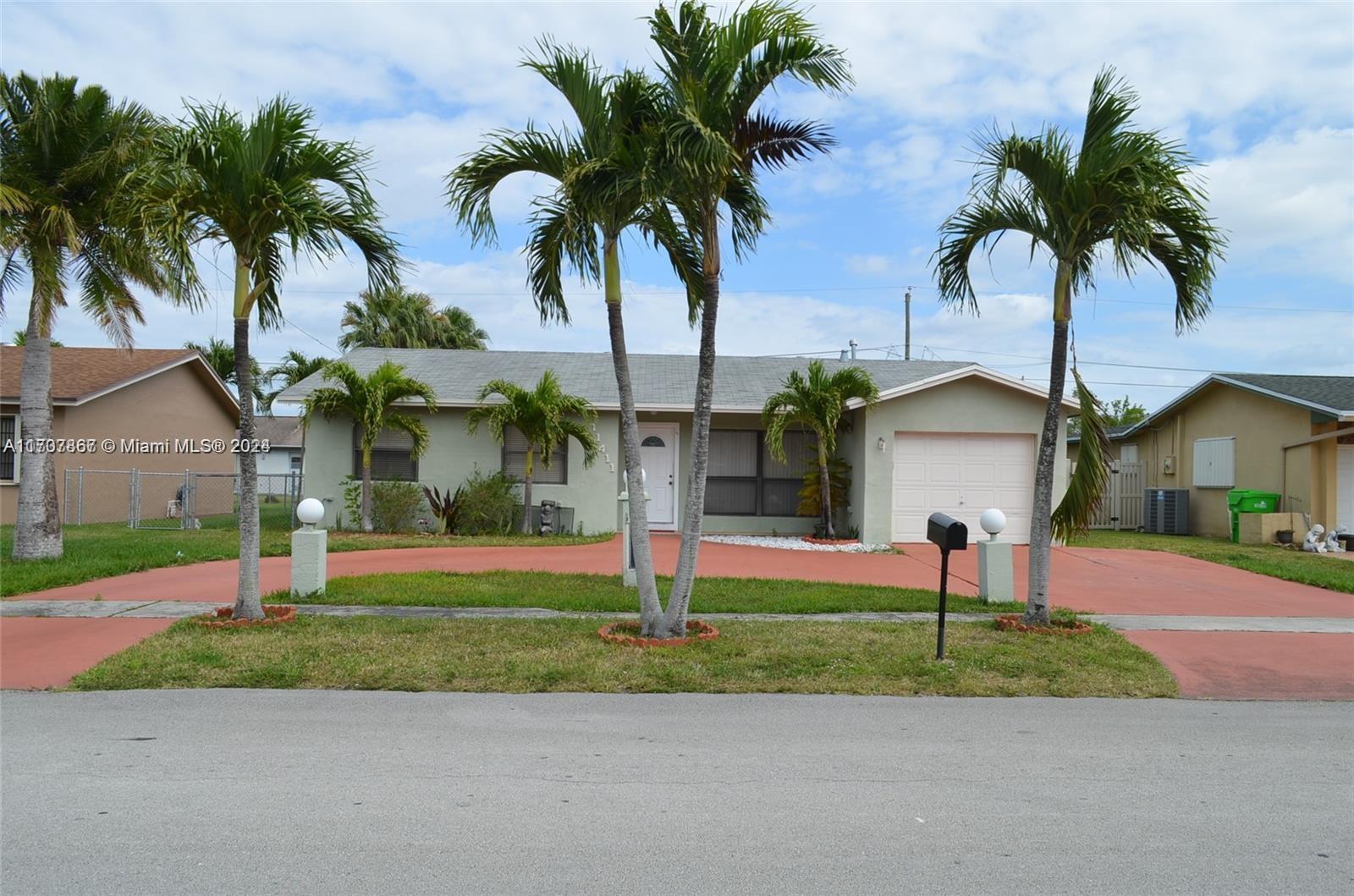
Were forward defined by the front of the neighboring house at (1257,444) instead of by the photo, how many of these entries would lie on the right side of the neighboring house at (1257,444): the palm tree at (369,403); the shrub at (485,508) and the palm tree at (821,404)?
3

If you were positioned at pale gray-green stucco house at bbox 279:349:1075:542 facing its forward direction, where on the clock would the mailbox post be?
The mailbox post is roughly at 12 o'clock from the pale gray-green stucco house.

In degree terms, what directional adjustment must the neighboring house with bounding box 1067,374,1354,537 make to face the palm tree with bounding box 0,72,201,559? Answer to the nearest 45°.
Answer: approximately 90° to its right

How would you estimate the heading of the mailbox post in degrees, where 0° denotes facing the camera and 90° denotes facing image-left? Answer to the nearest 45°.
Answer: approximately 315°

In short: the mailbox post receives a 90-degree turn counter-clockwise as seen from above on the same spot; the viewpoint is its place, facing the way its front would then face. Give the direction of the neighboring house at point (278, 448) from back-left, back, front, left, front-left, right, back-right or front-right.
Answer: left

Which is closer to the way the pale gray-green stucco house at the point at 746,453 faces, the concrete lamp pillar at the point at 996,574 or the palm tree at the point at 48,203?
the concrete lamp pillar

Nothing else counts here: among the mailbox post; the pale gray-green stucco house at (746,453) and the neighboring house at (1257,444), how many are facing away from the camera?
0

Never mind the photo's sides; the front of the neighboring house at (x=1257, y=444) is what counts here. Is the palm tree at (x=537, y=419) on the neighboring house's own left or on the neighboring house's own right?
on the neighboring house's own right

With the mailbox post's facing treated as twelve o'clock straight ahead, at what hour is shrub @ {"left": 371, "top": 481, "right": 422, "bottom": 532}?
The shrub is roughly at 6 o'clock from the mailbox post.

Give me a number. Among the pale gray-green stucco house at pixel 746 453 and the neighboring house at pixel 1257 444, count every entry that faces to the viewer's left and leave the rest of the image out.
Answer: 0

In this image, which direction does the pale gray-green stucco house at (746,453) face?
toward the camera

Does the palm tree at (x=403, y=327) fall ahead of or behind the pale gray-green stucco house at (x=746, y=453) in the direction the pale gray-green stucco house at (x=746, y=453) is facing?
behind

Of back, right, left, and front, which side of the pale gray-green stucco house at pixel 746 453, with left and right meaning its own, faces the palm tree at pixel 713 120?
front

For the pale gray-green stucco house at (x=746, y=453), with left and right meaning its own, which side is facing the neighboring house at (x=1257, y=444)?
left
